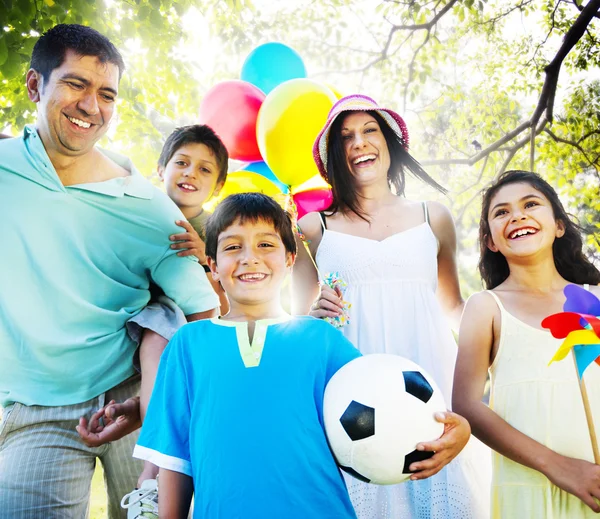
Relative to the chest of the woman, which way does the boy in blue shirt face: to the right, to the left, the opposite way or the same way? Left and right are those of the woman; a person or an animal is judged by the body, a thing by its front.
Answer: the same way

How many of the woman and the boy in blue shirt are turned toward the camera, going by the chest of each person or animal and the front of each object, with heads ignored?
2

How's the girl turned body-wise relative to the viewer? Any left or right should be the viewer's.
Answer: facing the viewer

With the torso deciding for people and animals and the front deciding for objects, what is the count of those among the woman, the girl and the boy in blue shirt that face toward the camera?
3

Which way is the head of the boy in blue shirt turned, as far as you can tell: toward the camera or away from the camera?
toward the camera

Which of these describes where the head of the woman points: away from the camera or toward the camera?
toward the camera

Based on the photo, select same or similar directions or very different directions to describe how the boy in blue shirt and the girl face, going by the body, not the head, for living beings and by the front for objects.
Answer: same or similar directions

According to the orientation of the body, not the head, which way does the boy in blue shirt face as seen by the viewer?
toward the camera

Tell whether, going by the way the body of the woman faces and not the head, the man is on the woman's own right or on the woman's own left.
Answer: on the woman's own right

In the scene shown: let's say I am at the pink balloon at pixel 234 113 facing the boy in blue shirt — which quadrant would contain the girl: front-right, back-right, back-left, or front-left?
front-left
